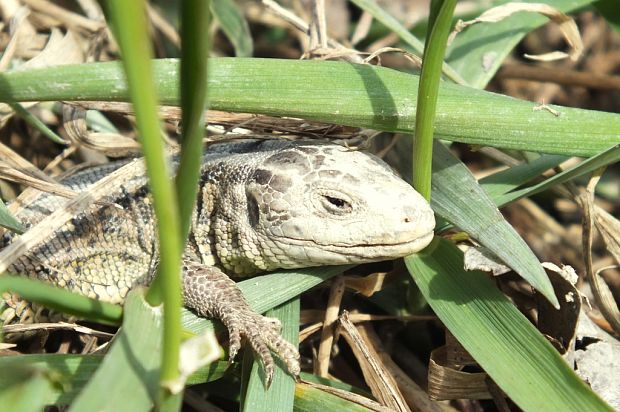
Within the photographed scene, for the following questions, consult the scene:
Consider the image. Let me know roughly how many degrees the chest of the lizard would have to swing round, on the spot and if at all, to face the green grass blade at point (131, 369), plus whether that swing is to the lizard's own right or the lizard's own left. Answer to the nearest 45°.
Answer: approximately 90° to the lizard's own right

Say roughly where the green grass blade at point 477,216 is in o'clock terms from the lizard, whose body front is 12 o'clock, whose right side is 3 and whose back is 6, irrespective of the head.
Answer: The green grass blade is roughly at 1 o'clock from the lizard.

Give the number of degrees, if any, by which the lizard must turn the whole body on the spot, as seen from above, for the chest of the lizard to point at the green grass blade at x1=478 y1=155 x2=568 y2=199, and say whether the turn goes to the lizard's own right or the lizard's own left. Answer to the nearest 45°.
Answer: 0° — it already faces it

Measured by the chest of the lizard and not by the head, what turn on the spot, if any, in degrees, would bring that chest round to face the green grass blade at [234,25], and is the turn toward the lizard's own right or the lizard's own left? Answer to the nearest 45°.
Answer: approximately 90° to the lizard's own left

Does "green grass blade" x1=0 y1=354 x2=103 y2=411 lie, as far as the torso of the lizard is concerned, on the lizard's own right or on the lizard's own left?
on the lizard's own right

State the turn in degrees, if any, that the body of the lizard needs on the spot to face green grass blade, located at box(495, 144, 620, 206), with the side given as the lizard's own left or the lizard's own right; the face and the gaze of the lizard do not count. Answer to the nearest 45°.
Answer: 0° — it already faces it

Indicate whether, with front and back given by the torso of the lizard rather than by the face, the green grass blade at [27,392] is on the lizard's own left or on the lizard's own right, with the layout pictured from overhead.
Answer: on the lizard's own right

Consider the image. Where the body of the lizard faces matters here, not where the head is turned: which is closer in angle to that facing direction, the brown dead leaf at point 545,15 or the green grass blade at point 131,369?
the brown dead leaf

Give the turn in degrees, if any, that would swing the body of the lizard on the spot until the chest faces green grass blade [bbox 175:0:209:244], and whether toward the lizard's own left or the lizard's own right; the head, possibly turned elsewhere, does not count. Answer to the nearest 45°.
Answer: approximately 90° to the lizard's own right

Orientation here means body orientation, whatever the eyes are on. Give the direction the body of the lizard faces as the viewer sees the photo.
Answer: to the viewer's right
